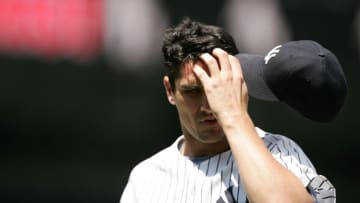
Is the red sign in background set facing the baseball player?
yes

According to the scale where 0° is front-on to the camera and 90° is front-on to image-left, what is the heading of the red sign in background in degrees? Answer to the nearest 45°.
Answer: approximately 0°

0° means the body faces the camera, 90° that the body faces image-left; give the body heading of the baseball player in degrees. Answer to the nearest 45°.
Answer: approximately 0°

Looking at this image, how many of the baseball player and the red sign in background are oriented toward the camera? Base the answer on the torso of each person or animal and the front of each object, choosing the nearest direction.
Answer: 2

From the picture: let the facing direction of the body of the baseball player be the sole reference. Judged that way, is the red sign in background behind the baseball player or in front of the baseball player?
behind
